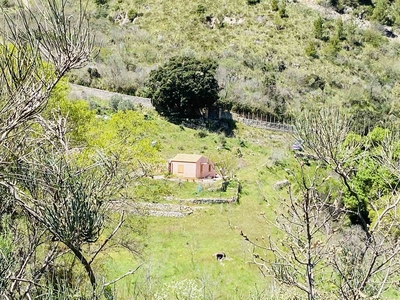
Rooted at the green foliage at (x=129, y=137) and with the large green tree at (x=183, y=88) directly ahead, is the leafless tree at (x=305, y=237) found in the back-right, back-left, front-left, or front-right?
back-right

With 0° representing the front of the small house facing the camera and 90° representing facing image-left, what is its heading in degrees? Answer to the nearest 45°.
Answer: approximately 315°

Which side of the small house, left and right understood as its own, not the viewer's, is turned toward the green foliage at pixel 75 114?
right

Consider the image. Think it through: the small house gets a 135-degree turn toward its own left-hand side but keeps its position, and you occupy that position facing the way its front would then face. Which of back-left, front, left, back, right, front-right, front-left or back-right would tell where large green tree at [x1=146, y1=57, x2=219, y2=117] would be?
front
